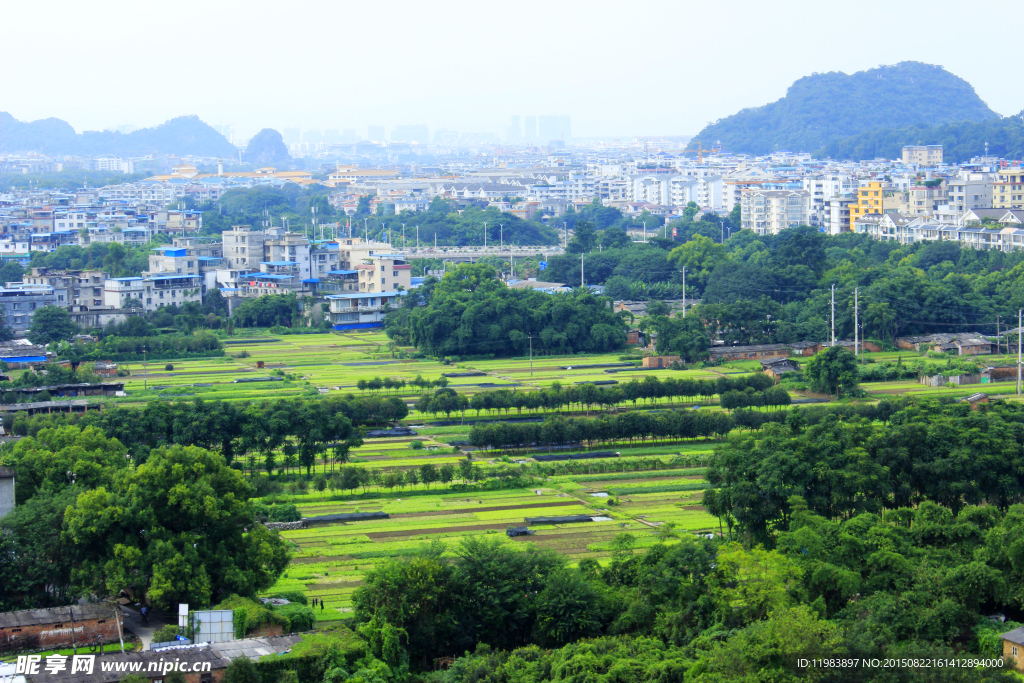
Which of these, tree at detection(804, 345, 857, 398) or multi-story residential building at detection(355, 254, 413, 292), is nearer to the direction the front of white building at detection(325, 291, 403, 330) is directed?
the tree

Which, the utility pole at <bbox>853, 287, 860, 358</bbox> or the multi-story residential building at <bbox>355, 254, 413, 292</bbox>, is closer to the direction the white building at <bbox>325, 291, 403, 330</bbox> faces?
the utility pole

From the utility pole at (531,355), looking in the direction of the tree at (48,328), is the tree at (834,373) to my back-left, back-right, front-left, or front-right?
back-left

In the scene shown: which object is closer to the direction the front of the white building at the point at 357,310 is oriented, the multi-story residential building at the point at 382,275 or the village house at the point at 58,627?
the village house

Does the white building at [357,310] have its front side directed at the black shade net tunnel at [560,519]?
yes

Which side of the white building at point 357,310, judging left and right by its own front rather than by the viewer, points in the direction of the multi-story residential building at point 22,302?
right

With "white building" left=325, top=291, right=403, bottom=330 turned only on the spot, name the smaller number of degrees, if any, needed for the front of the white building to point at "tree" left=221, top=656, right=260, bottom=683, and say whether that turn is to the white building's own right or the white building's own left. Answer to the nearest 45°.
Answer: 0° — it already faces it

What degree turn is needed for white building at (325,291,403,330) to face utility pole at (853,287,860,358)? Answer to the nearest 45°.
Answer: approximately 45° to its left

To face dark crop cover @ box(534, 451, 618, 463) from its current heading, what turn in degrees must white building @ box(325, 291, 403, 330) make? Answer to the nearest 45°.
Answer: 0° — it already faces it

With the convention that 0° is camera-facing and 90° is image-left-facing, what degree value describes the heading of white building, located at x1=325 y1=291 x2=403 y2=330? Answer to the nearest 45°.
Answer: approximately 0°

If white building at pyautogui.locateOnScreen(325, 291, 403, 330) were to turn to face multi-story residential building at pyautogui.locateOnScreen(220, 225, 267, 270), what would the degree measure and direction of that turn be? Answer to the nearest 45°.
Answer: approximately 135° to its right

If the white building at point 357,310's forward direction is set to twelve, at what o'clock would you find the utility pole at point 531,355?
The utility pole is roughly at 11 o'clock from the white building.

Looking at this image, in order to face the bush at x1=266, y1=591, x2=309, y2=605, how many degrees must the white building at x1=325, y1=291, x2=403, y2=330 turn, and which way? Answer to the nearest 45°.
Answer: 0° — it already faces it

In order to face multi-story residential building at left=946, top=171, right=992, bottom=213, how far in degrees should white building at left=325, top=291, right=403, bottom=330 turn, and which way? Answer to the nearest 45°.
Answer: approximately 135° to its left
